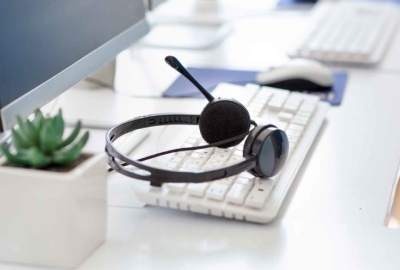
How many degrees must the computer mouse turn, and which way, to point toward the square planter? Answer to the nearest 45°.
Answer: approximately 90° to its left

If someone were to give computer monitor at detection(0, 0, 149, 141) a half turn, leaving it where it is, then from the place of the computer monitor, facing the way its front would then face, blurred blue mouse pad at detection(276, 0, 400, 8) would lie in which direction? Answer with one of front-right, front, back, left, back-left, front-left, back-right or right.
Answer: right

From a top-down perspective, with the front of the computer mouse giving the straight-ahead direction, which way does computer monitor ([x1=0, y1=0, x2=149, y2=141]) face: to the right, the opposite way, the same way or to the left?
the opposite way

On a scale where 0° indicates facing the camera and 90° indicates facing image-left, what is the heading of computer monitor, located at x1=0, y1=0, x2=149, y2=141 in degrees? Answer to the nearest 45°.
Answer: approximately 315°

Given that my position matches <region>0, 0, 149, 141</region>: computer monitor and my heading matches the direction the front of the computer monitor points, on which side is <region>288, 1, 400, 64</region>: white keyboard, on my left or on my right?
on my left
